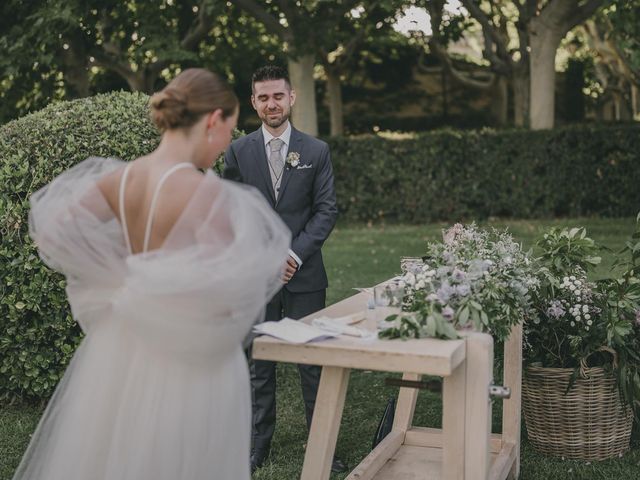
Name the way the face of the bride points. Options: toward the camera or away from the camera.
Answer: away from the camera

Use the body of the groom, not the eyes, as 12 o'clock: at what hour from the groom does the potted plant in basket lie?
The potted plant in basket is roughly at 9 o'clock from the groom.

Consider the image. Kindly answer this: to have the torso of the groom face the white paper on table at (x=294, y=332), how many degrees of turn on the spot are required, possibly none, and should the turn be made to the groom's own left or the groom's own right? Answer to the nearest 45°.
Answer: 0° — they already face it

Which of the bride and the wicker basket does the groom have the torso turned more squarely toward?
the bride

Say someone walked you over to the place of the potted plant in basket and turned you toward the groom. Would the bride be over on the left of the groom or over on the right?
left

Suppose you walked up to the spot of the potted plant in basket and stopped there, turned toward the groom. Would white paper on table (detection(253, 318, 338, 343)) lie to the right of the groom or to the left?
left

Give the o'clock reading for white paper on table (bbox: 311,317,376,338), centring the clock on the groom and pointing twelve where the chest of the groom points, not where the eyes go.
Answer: The white paper on table is roughly at 12 o'clock from the groom.

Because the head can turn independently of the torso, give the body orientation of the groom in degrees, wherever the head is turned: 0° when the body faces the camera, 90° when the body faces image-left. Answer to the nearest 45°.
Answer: approximately 0°

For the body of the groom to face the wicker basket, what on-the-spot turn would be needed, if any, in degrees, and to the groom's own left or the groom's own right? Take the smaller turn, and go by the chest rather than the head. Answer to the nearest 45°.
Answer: approximately 90° to the groom's own left

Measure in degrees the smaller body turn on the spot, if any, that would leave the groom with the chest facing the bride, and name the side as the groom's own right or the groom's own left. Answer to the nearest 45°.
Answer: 0° — they already face them
